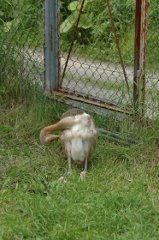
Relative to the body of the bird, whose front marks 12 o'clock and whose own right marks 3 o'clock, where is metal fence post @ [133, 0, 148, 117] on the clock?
The metal fence post is roughly at 8 o'clock from the bird.

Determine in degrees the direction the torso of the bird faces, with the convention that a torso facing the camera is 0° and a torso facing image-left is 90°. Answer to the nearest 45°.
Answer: approximately 0°

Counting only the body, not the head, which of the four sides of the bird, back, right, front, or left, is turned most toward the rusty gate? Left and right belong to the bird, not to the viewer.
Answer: back

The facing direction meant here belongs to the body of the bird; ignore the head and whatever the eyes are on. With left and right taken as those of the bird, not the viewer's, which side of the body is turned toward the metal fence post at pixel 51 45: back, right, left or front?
back

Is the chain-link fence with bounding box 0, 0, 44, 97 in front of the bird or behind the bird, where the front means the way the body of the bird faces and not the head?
behind
